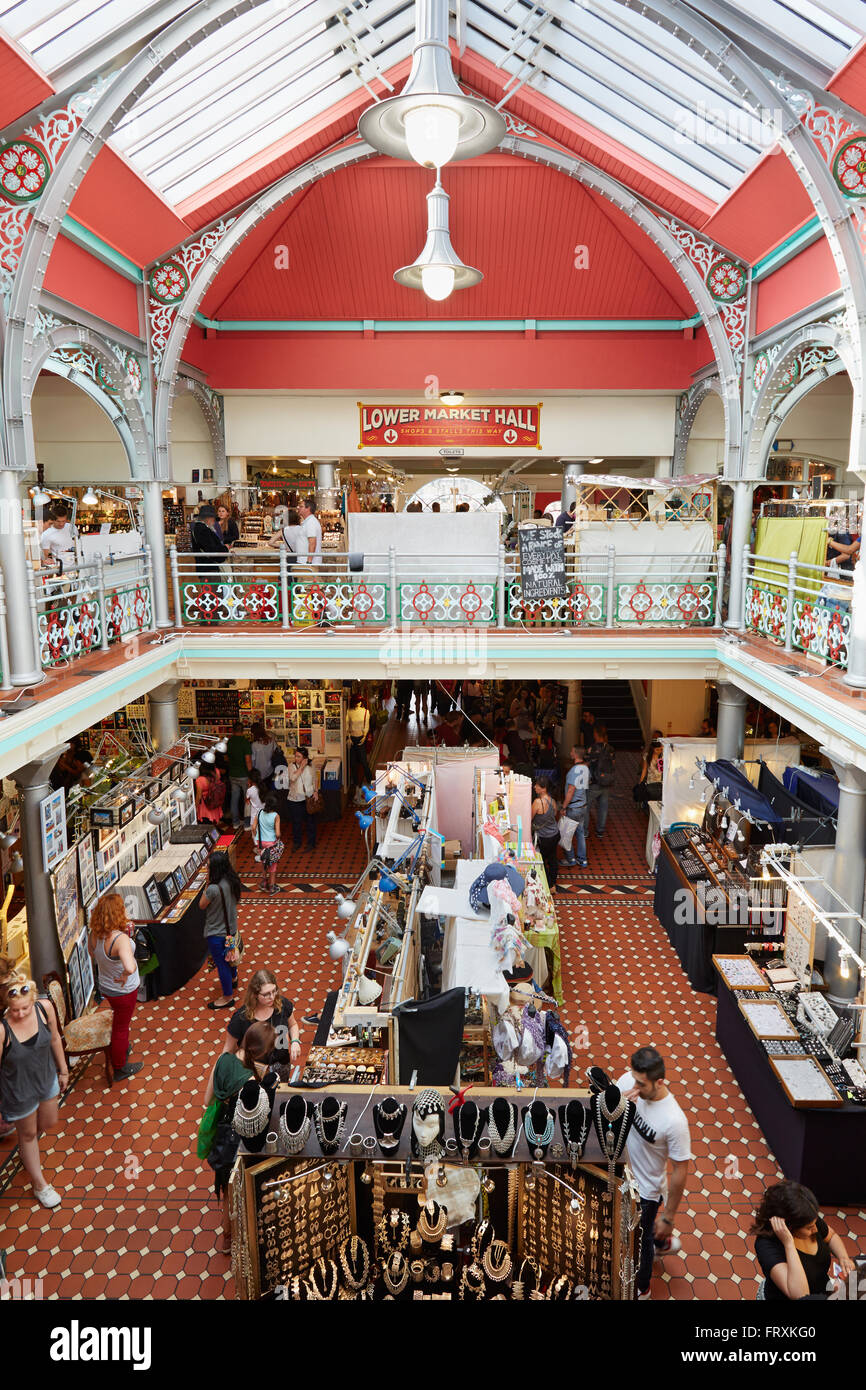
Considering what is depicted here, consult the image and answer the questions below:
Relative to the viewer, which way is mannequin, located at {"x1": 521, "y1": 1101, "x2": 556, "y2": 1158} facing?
toward the camera

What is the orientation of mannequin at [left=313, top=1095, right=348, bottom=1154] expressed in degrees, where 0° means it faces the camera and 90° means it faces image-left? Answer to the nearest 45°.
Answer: approximately 0°

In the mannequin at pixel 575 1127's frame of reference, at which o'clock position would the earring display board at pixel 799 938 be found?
The earring display board is roughly at 7 o'clock from the mannequin.

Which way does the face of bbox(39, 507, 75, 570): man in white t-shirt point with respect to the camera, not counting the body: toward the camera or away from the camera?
toward the camera

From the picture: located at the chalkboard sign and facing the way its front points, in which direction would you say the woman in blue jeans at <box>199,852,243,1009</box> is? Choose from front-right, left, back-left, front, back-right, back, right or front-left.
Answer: front-right

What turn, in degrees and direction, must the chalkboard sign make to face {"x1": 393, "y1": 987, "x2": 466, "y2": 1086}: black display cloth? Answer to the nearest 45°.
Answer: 0° — it already faces it

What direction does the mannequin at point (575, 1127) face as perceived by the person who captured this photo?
facing the viewer

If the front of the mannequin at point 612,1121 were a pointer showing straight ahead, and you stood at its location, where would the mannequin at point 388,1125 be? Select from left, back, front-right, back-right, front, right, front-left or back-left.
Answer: right

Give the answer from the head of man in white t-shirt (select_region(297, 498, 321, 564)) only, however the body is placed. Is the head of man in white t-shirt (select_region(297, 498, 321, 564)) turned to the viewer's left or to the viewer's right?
to the viewer's left

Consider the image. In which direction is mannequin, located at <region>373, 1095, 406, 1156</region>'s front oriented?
toward the camera

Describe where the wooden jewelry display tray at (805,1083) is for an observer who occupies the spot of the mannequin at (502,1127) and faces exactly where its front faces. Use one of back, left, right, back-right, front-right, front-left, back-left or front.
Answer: back-left
